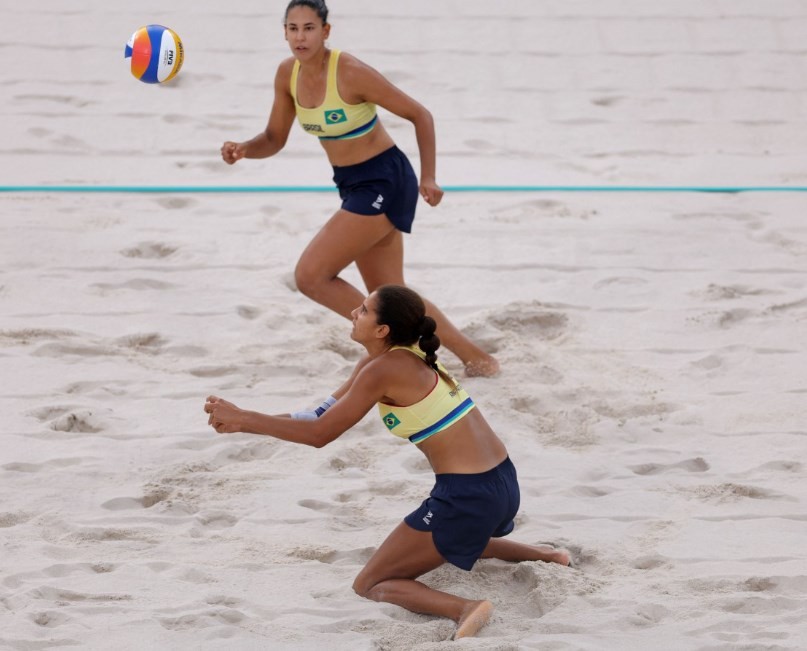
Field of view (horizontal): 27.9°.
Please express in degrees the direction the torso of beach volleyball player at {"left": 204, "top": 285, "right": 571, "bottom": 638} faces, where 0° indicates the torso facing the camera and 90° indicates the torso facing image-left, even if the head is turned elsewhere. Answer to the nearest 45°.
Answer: approximately 90°

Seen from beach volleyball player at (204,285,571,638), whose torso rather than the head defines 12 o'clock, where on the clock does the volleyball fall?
The volleyball is roughly at 2 o'clock from the beach volleyball player.

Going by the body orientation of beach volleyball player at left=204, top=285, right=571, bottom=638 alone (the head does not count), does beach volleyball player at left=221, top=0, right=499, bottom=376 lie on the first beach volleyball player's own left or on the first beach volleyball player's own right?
on the first beach volleyball player's own right

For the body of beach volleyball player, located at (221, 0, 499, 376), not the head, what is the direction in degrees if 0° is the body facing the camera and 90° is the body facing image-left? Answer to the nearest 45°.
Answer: approximately 45°

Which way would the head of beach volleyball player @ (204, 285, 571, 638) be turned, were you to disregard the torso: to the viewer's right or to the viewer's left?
to the viewer's left

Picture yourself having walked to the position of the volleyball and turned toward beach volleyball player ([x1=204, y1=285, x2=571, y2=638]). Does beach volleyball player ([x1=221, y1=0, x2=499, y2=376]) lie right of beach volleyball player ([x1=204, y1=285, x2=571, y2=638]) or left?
left

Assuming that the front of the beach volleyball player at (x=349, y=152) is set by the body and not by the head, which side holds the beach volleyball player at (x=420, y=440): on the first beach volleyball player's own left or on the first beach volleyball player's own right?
on the first beach volleyball player's own left
